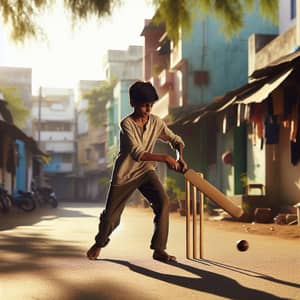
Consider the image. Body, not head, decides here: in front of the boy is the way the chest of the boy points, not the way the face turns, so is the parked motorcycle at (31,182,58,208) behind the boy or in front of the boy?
behind

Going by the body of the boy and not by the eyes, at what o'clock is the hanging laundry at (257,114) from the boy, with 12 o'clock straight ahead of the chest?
The hanging laundry is roughly at 8 o'clock from the boy.

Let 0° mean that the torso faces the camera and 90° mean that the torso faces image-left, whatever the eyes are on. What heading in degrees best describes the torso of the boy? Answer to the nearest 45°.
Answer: approximately 315°

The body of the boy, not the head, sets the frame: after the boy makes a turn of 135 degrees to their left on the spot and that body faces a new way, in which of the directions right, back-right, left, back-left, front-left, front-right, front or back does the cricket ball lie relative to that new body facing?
front-right
